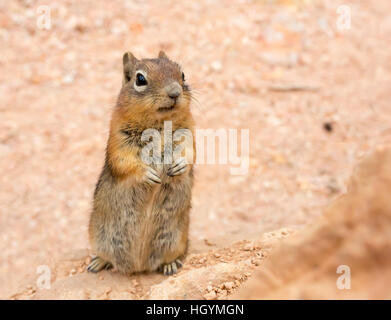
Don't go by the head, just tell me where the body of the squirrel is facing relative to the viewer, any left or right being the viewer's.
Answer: facing the viewer and to the right of the viewer
